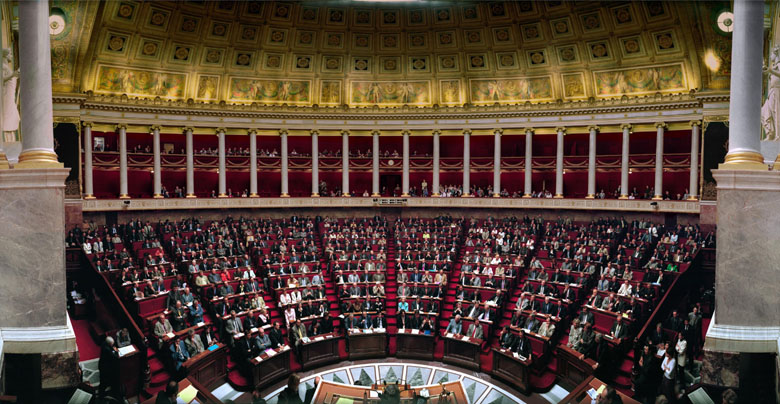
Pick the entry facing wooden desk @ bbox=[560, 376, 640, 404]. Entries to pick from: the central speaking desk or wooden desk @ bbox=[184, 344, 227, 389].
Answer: wooden desk @ bbox=[184, 344, 227, 389]

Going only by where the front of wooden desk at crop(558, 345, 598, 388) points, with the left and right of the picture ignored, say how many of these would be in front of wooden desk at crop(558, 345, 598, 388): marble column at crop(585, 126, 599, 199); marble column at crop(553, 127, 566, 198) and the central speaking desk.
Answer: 1

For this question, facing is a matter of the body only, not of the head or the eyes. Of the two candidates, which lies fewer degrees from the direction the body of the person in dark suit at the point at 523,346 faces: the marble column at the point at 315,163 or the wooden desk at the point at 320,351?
the wooden desk

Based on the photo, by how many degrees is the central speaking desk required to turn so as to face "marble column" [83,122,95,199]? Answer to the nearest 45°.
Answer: approximately 45° to its left

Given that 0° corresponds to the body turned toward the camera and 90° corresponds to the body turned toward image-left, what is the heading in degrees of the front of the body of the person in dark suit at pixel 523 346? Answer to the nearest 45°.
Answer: approximately 45°

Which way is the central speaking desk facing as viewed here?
away from the camera

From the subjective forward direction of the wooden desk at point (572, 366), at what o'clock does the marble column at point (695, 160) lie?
The marble column is roughly at 5 o'clock from the wooden desk.

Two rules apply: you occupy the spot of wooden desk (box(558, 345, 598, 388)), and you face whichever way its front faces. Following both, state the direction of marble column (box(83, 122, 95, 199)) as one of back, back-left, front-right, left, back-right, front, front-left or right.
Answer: front-right

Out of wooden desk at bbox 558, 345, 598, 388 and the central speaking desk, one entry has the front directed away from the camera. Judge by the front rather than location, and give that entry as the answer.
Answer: the central speaking desk

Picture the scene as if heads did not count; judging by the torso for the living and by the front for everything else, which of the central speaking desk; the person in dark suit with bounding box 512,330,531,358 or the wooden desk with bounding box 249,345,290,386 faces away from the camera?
the central speaking desk

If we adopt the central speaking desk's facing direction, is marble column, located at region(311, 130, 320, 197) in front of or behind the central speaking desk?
in front

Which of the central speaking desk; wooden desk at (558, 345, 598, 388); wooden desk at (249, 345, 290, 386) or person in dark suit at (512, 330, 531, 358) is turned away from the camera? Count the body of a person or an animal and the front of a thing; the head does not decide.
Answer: the central speaking desk

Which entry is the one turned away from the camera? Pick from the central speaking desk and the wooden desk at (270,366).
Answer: the central speaking desk
